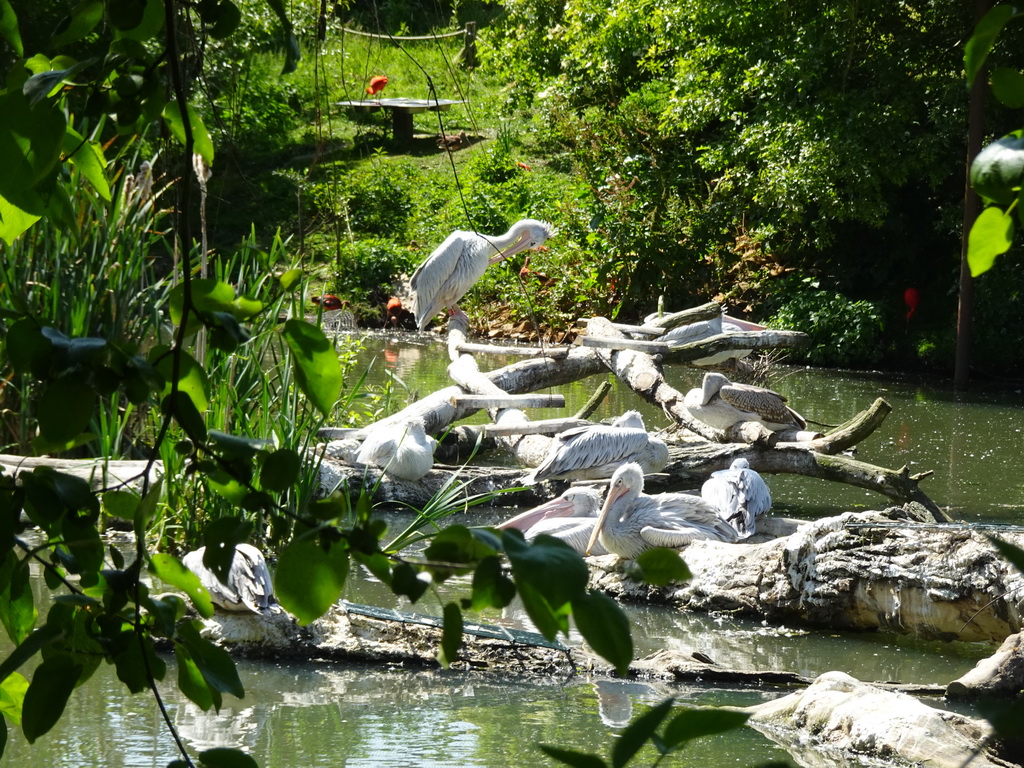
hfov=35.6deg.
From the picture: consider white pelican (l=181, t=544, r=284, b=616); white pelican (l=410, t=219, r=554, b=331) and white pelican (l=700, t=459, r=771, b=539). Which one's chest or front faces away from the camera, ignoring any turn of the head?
white pelican (l=700, t=459, r=771, b=539)

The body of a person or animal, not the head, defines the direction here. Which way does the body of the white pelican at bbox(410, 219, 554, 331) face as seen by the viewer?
to the viewer's right

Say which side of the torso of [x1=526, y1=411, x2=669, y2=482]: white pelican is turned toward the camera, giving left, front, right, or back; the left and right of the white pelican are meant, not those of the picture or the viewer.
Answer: right

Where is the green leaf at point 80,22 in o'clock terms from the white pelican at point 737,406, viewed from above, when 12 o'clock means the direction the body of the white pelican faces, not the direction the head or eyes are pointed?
The green leaf is roughly at 9 o'clock from the white pelican.

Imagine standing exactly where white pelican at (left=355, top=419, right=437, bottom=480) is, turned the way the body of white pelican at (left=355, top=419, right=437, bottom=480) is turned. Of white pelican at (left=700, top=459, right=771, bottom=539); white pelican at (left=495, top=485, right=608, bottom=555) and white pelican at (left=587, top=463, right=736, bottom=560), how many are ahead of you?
3

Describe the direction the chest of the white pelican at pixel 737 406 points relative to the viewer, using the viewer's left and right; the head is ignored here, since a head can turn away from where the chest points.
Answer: facing to the left of the viewer

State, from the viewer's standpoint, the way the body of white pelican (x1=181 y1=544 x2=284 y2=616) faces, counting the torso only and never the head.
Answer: to the viewer's left

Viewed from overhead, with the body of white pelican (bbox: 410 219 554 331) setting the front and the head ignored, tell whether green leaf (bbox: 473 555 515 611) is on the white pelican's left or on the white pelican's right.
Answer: on the white pelican's right

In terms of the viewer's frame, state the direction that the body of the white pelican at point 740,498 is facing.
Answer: away from the camera

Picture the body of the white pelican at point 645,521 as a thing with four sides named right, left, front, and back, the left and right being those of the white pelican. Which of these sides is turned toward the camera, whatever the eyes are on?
left

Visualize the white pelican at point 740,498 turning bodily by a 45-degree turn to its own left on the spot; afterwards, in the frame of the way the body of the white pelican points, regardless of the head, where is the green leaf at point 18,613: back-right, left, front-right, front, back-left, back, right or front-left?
back-left
